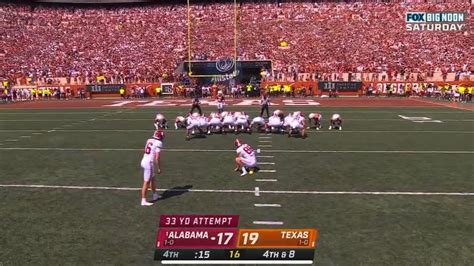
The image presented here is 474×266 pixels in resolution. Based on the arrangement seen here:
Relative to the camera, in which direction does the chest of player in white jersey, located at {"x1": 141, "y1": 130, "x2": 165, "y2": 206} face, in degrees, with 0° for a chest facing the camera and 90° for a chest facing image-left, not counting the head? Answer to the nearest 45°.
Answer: approximately 225°

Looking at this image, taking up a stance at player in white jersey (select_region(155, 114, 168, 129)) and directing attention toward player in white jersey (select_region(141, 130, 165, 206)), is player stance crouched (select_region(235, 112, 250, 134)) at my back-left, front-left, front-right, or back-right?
front-left

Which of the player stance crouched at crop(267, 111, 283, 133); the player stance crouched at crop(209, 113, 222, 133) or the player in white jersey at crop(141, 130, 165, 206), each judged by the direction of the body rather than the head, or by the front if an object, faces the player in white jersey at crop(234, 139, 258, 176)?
the player in white jersey at crop(141, 130, 165, 206)

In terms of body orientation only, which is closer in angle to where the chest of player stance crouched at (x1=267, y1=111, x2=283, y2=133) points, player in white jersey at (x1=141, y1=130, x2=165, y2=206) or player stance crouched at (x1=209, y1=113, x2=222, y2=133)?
the player stance crouched

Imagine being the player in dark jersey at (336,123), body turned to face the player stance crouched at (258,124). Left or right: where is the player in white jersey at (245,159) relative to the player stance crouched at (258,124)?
left

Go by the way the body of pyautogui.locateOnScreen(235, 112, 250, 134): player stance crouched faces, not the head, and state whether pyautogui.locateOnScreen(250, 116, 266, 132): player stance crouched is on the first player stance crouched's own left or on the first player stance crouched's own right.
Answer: on the first player stance crouched's own right

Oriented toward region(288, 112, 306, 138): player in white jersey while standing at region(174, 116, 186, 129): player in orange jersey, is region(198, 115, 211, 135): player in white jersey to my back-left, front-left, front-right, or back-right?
front-right

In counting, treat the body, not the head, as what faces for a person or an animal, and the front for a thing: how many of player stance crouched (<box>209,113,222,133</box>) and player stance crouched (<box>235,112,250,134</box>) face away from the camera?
2

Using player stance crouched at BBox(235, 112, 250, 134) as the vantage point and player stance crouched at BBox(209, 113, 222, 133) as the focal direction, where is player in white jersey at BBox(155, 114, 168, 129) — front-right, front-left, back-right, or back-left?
front-right

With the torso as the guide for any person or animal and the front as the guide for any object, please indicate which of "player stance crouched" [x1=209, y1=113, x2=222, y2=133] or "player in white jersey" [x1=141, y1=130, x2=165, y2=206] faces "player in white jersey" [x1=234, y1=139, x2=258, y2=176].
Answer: "player in white jersey" [x1=141, y1=130, x2=165, y2=206]

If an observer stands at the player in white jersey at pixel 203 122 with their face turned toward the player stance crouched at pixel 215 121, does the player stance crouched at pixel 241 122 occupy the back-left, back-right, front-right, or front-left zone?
front-right

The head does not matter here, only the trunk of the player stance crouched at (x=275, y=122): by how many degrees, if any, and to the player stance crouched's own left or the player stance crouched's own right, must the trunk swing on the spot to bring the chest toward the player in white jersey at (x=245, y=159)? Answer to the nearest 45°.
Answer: approximately 180°

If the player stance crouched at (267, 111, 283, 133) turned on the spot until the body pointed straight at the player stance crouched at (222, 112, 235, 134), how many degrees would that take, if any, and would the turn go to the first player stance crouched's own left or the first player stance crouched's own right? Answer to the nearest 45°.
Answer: approximately 90° to the first player stance crouched's own left

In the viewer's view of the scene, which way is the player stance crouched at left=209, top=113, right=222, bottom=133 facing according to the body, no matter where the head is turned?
away from the camera

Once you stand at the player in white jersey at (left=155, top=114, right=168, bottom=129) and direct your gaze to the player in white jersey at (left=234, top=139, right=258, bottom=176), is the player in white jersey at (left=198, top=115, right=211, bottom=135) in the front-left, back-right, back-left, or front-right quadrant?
front-left

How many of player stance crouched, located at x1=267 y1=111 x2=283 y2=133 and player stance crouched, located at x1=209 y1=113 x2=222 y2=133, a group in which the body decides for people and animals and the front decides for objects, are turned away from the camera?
2

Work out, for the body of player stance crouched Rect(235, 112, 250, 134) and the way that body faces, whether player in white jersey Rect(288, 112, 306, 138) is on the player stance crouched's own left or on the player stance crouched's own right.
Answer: on the player stance crouched's own right

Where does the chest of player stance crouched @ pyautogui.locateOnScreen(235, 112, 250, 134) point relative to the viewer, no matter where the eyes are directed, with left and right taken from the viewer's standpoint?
facing away from the viewer

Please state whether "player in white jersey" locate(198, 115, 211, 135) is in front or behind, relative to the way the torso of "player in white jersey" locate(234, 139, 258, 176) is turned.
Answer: in front

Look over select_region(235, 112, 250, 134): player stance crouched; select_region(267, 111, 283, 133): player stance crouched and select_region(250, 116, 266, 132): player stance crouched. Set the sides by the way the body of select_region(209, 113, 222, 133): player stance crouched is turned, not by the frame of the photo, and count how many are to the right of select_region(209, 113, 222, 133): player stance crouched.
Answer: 3

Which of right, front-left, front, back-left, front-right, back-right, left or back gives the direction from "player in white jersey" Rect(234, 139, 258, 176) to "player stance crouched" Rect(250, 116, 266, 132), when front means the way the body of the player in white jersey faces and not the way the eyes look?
front-right
